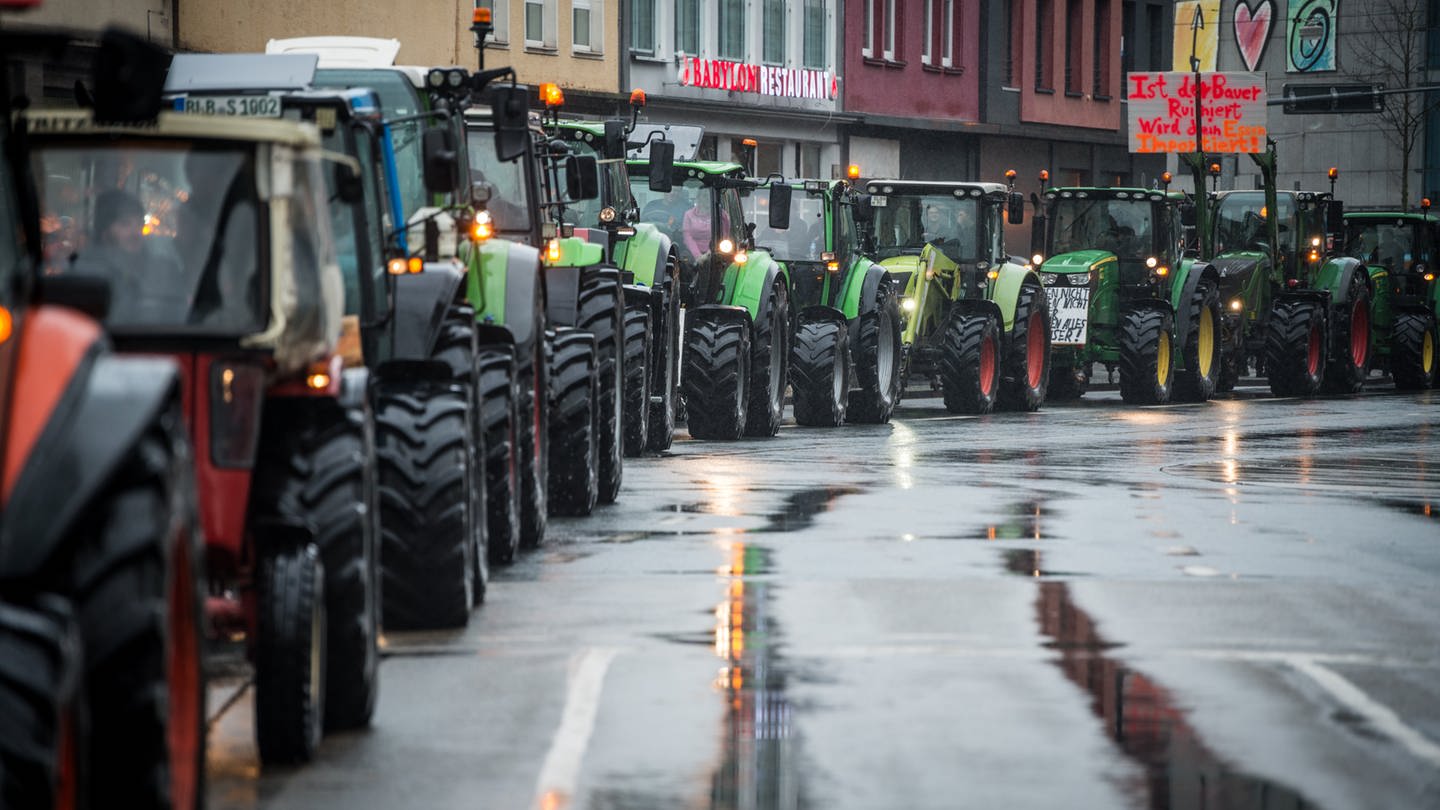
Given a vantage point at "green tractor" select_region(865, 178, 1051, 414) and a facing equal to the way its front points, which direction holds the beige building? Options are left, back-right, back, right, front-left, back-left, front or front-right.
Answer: right

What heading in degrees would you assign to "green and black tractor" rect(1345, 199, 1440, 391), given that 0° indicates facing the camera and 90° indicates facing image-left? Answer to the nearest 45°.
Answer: approximately 45°

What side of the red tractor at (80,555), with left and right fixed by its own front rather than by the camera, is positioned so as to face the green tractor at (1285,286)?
back

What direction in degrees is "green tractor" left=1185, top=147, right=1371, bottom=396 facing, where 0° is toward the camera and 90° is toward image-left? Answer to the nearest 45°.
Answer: approximately 45°

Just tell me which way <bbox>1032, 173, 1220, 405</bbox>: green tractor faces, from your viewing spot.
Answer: facing the viewer and to the left of the viewer

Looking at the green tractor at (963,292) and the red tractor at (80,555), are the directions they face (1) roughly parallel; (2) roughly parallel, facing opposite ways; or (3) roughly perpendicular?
roughly parallel

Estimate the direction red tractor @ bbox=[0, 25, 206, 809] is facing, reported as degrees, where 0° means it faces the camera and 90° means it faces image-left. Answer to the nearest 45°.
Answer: approximately 45°

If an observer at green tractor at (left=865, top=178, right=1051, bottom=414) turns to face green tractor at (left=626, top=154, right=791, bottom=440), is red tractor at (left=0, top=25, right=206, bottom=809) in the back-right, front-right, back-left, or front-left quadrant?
front-left

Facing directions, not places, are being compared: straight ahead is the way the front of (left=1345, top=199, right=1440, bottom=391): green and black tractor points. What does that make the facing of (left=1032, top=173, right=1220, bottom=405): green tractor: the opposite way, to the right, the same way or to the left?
the same way

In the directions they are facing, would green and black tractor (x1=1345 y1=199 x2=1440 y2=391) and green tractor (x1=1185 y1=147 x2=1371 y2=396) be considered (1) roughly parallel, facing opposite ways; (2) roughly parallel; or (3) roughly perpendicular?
roughly parallel

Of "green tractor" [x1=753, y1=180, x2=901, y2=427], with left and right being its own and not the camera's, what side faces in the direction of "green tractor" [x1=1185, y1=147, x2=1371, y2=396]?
back

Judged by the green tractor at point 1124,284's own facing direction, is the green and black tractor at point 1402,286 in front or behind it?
behind

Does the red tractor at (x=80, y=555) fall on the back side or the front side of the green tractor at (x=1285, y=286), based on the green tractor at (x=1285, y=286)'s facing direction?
on the front side

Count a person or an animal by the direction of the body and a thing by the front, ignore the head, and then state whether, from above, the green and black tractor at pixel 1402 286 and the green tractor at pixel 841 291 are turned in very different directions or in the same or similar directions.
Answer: same or similar directions

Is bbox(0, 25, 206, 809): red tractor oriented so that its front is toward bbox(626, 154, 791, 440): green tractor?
no

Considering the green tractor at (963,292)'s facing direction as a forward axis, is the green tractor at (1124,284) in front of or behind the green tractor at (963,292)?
behind

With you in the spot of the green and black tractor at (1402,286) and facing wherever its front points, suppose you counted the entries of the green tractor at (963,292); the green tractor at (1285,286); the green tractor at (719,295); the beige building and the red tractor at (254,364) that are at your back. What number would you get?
0

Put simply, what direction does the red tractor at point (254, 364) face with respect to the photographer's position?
facing the viewer
